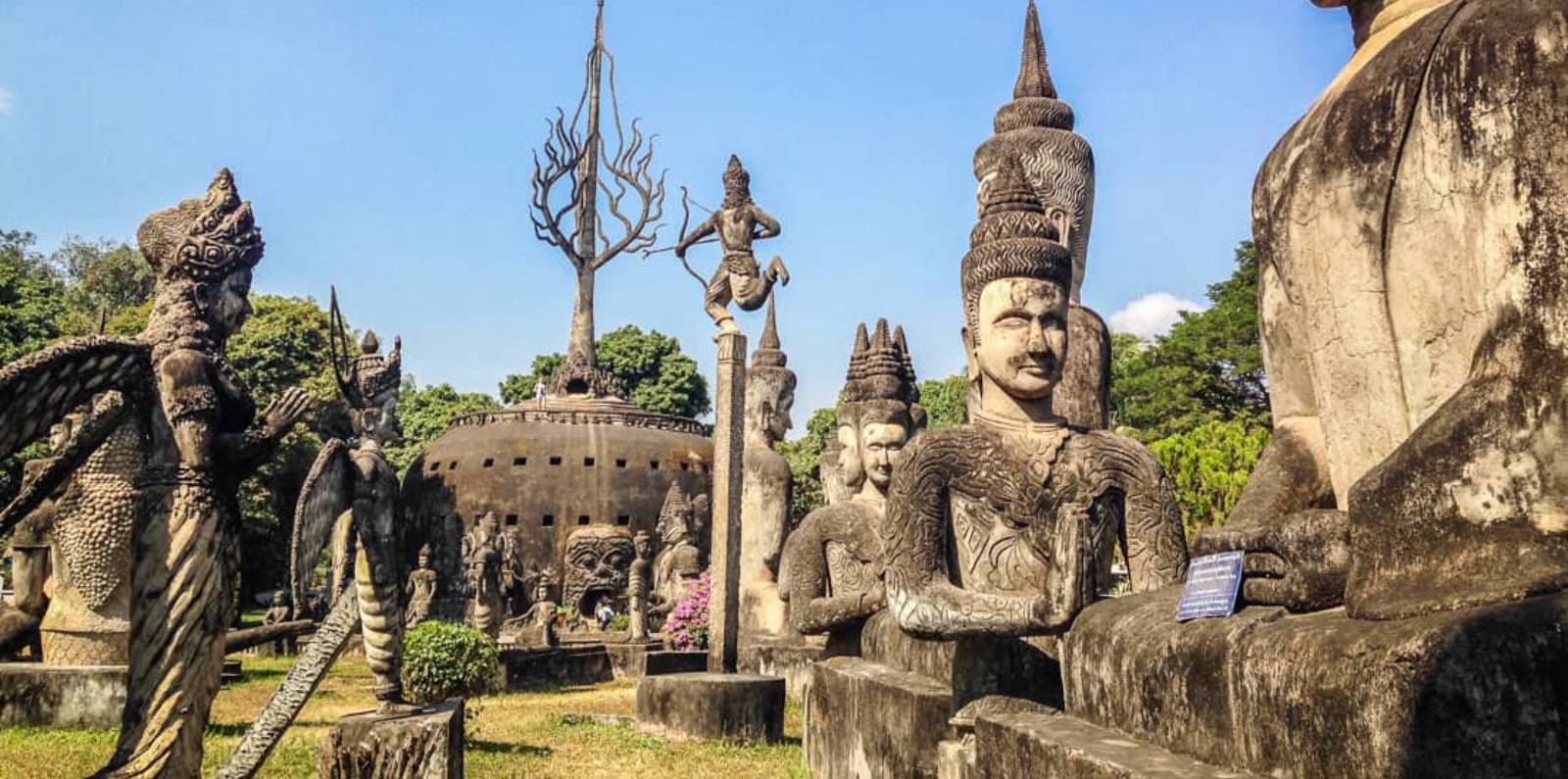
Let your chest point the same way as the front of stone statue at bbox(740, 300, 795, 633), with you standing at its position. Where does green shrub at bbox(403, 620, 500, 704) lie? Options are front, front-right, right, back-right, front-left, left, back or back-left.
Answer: back-right

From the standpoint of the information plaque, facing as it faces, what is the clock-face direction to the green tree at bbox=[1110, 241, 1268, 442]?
The green tree is roughly at 6 o'clock from the information plaque.

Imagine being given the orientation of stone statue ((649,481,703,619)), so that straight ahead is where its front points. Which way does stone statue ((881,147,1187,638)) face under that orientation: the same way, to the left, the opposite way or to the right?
the same way

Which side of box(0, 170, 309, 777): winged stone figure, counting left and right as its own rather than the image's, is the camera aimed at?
right

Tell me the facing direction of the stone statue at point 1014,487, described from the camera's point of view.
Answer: facing the viewer and to the right of the viewer

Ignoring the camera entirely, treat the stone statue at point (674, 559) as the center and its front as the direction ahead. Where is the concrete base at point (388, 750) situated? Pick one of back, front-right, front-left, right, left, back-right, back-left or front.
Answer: front-right

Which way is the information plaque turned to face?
toward the camera

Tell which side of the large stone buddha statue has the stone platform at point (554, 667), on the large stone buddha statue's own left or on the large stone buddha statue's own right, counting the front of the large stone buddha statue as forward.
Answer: on the large stone buddha statue's own right

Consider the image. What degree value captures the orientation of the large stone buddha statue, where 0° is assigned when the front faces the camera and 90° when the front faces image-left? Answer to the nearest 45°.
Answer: approximately 45°

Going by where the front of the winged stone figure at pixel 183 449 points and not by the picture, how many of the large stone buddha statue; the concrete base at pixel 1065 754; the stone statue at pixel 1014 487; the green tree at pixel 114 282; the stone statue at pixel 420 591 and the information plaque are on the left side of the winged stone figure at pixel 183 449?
2
